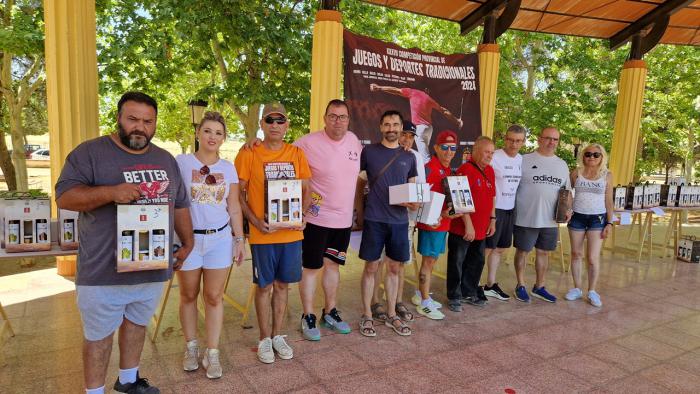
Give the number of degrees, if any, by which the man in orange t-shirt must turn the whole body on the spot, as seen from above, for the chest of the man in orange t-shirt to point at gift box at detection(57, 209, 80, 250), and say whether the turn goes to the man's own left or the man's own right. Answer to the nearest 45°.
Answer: approximately 90° to the man's own right

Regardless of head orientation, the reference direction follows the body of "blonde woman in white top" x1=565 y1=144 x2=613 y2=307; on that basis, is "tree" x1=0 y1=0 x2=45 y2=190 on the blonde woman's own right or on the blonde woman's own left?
on the blonde woman's own right

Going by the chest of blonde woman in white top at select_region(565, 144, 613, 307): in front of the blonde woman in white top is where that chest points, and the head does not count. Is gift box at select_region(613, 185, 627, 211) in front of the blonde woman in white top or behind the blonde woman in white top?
behind

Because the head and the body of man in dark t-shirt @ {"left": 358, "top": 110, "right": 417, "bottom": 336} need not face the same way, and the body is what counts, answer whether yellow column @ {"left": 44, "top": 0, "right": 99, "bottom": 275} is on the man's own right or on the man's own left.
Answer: on the man's own right

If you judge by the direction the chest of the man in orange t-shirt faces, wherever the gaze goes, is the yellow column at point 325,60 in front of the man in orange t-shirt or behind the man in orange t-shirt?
behind

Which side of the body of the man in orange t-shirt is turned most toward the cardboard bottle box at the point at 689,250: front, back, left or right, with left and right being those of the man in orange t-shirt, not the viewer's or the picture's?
left

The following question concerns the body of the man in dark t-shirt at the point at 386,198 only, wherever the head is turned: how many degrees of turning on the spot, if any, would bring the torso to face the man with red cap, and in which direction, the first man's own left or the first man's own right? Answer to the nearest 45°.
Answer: approximately 135° to the first man's own left

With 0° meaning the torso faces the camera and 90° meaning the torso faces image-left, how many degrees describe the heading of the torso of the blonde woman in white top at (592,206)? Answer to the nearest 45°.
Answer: approximately 0°
